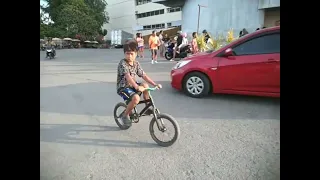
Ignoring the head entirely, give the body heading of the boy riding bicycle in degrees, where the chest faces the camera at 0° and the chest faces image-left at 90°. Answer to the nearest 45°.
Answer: approximately 315°

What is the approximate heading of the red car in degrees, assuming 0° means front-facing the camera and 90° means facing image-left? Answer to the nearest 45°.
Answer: approximately 90°

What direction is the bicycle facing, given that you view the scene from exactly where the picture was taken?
facing the viewer and to the right of the viewer
